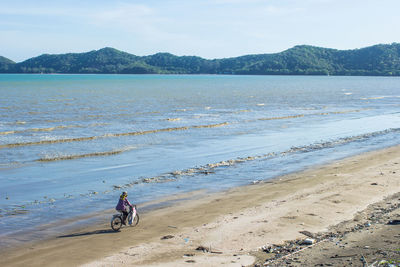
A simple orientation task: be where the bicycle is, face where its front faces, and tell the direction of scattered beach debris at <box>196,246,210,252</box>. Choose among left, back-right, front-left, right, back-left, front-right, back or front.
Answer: right

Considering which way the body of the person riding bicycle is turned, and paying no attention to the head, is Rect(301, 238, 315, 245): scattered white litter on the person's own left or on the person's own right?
on the person's own right

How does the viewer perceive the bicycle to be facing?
facing away from the viewer and to the right of the viewer

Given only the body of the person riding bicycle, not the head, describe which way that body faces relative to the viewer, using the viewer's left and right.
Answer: facing away from the viewer and to the right of the viewer

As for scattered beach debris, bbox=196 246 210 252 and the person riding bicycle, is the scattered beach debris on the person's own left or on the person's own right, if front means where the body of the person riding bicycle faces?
on the person's own right
